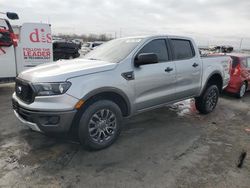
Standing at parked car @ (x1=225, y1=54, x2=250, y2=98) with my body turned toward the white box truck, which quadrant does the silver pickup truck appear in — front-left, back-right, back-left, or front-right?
front-left

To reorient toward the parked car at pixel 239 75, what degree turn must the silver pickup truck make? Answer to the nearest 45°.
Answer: approximately 180°

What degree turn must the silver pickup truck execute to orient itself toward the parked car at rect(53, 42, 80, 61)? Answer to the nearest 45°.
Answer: approximately 135° to its right

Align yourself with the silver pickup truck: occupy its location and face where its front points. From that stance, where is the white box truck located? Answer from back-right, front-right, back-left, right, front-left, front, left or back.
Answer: right

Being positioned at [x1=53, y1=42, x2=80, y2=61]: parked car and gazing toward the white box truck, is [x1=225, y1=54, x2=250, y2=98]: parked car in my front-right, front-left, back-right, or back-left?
front-left
